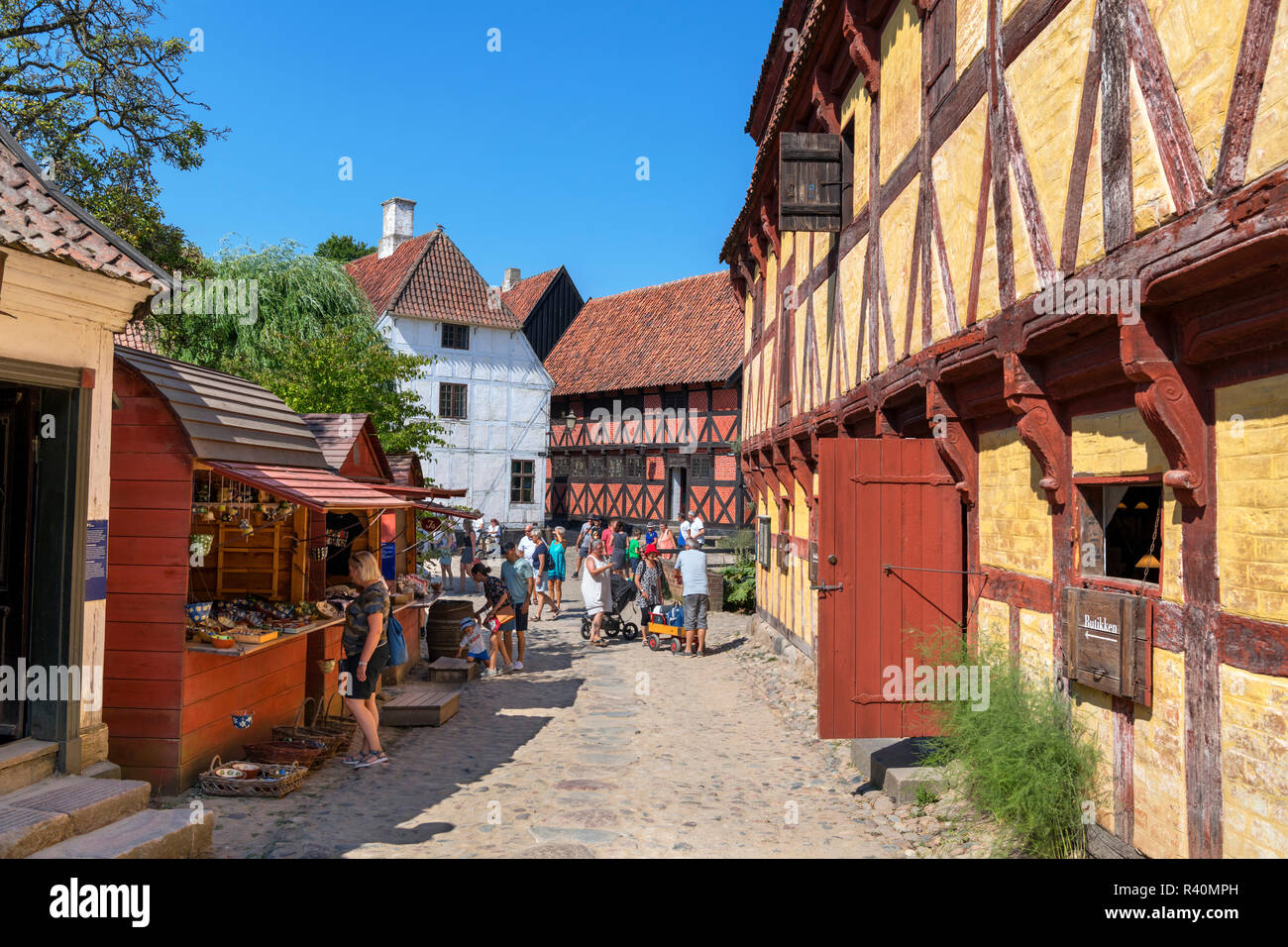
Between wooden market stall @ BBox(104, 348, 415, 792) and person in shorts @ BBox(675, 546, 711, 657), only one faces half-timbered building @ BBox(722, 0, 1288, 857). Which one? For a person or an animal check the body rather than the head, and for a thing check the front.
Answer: the wooden market stall

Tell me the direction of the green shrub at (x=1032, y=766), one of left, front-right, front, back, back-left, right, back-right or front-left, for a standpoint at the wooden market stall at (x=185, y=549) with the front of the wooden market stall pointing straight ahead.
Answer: front

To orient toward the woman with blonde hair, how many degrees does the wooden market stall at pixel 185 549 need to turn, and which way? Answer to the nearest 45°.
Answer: approximately 45° to its left

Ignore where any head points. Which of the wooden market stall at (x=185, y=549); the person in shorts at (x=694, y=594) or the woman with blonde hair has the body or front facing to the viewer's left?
the woman with blonde hair

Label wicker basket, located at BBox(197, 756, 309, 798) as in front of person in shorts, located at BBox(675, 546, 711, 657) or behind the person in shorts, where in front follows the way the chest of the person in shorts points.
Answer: behind

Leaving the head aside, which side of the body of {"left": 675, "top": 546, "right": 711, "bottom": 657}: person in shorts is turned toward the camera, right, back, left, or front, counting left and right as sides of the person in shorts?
back

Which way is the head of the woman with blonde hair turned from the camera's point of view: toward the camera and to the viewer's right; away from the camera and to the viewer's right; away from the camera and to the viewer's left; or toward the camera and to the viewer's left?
away from the camera and to the viewer's left

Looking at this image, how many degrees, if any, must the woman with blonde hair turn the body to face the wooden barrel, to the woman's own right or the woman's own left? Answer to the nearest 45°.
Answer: approximately 90° to the woman's own right

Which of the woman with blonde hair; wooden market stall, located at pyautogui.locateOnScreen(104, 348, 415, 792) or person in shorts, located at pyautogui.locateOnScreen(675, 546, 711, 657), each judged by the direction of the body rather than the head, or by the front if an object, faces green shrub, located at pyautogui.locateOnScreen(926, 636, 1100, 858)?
the wooden market stall

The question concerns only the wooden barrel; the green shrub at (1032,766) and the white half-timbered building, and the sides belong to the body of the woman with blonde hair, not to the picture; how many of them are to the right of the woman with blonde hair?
2

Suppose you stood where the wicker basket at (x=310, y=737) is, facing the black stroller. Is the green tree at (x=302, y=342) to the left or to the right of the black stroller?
left

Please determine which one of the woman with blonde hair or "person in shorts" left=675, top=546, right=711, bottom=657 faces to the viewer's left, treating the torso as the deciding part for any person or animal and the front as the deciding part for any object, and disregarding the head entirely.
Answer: the woman with blonde hair

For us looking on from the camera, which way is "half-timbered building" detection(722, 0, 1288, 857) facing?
facing the viewer and to the left of the viewer

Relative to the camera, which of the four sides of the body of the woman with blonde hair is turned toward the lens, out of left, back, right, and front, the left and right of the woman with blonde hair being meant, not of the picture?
left
